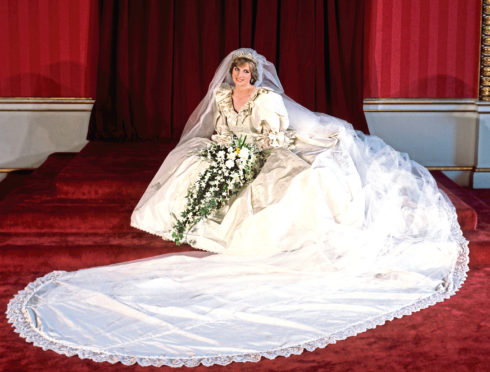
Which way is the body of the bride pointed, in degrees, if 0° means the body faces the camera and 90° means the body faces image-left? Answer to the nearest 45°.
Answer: approximately 45°

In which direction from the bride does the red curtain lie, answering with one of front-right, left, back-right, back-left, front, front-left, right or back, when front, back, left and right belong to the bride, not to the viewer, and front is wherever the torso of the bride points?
back-right
